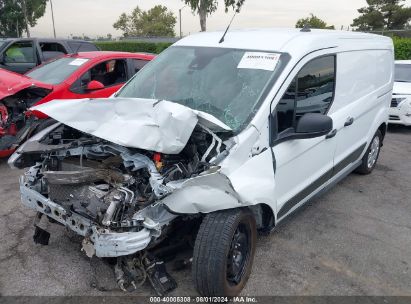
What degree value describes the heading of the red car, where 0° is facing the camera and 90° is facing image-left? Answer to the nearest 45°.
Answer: approximately 45°

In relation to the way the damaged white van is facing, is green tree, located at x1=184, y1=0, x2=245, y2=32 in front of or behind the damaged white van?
behind

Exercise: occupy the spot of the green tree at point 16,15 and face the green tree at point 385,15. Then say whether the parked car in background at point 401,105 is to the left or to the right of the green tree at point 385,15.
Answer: right

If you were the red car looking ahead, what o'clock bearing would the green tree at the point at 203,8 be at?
The green tree is roughly at 5 o'clock from the red car.

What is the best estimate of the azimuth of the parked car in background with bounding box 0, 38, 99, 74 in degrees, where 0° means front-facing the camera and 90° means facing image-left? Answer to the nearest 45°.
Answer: approximately 45°

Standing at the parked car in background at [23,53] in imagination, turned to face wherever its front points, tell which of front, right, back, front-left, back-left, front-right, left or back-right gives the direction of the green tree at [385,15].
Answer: back

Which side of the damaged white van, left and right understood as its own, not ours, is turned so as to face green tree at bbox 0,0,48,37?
right

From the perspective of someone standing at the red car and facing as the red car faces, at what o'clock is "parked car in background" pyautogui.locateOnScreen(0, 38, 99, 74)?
The parked car in background is roughly at 4 o'clock from the red car.

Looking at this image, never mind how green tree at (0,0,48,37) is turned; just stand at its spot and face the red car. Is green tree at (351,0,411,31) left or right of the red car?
left

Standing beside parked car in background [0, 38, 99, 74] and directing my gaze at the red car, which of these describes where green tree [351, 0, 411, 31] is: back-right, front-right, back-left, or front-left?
back-left
